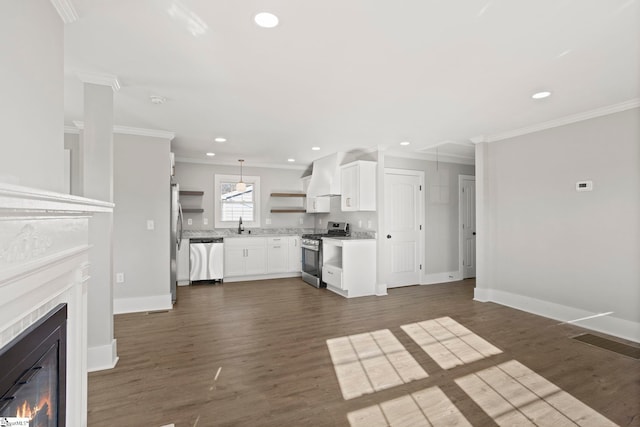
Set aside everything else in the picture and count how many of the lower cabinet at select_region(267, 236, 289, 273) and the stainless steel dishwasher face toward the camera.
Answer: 2

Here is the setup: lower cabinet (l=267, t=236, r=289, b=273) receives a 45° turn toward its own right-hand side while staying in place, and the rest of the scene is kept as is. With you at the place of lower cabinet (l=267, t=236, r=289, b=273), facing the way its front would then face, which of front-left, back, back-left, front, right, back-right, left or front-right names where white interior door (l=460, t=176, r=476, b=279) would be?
back-left

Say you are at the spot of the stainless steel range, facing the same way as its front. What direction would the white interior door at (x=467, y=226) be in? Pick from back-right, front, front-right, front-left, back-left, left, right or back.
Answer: back-left

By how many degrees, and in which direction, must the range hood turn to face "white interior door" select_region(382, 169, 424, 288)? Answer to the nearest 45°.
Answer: approximately 135° to its left

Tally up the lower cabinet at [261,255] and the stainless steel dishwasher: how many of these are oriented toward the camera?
2

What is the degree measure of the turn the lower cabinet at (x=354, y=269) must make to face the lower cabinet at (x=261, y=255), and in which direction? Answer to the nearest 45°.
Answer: approximately 90° to its right
